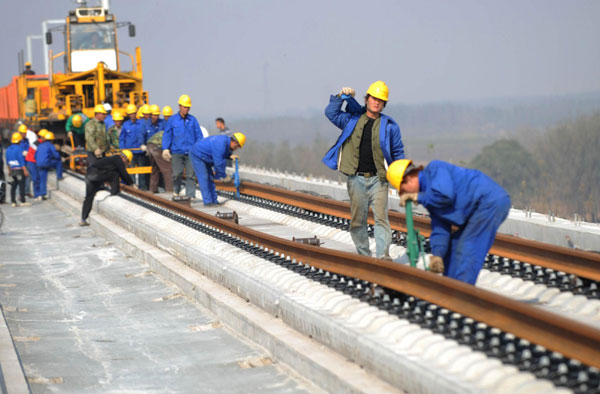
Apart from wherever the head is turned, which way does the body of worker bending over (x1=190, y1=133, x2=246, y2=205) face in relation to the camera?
to the viewer's right

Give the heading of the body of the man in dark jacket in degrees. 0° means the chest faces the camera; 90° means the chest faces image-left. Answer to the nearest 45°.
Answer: approximately 270°

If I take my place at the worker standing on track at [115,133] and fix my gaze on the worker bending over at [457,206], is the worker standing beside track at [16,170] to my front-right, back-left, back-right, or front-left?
back-right

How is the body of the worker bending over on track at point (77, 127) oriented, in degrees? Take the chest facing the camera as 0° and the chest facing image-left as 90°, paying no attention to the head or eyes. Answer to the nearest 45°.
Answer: approximately 0°

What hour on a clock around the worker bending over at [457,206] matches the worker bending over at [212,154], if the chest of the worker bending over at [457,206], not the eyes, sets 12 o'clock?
the worker bending over at [212,154] is roughly at 2 o'clock from the worker bending over at [457,206].

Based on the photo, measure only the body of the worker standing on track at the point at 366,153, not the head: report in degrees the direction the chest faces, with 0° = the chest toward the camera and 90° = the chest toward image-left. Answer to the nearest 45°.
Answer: approximately 0°

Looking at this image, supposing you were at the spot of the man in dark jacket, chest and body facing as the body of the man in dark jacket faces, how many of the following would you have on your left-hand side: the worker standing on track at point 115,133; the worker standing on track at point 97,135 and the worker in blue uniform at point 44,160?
3

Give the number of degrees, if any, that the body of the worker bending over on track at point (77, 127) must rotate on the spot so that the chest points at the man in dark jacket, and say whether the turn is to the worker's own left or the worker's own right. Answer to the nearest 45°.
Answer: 0° — they already face them

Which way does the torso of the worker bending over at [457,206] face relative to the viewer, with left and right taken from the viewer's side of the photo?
facing to the left of the viewer

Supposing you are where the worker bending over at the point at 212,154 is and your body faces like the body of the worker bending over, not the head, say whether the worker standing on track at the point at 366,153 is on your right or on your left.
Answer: on your right

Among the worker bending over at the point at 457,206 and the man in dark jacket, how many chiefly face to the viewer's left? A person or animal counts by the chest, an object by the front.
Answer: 1
